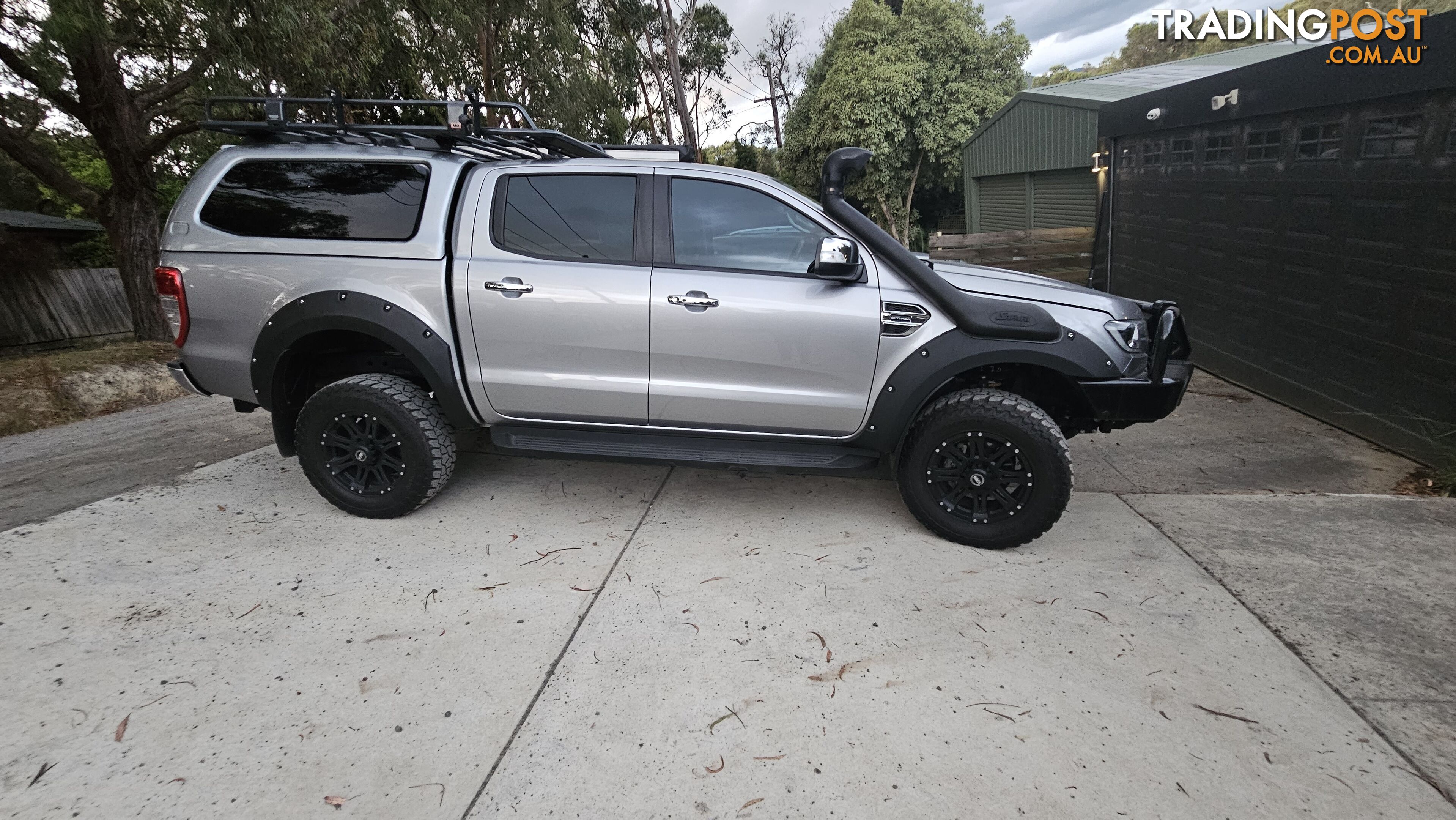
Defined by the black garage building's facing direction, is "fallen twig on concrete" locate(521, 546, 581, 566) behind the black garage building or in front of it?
in front

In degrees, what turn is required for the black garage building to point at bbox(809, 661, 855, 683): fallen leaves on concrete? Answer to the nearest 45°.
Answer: approximately 45° to its left

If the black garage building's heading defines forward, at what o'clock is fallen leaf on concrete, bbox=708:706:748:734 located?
The fallen leaf on concrete is roughly at 11 o'clock from the black garage building.

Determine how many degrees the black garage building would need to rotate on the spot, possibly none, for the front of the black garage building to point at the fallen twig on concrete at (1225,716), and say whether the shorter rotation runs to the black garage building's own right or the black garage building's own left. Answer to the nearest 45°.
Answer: approximately 45° to the black garage building's own left

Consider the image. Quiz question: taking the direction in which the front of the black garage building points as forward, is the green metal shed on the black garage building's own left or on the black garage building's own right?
on the black garage building's own right

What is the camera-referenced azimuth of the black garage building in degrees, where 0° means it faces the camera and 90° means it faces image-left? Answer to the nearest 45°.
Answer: approximately 45°

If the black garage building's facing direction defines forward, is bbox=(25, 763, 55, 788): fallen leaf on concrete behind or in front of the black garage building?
in front
